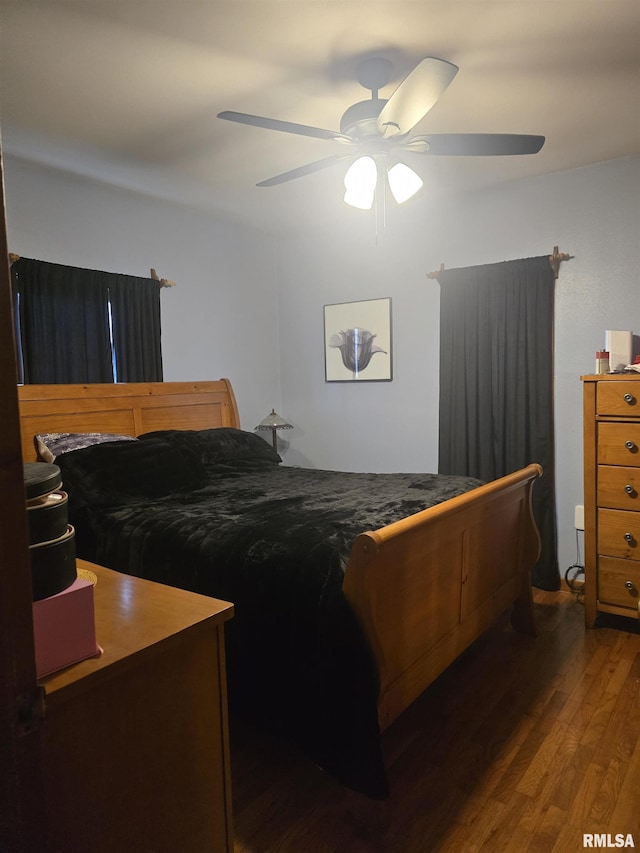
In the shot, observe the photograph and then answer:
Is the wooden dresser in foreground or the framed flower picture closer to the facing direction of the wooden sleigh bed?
the wooden dresser in foreground

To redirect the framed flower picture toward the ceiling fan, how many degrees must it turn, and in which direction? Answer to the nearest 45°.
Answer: approximately 45° to its left

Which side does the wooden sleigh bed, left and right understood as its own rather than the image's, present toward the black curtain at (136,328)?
back

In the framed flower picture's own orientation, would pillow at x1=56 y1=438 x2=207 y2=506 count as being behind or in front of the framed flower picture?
in front

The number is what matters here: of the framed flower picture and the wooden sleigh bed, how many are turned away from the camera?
0

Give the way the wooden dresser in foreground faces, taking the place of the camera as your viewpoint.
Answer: facing away from the viewer and to the right of the viewer

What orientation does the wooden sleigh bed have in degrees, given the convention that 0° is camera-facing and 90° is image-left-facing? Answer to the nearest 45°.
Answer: approximately 315°

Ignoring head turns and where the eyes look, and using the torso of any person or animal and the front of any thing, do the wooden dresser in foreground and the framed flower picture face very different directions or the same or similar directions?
very different directions

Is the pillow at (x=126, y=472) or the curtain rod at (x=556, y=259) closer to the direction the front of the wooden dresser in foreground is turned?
the curtain rod

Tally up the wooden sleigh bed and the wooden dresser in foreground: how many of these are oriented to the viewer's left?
0
